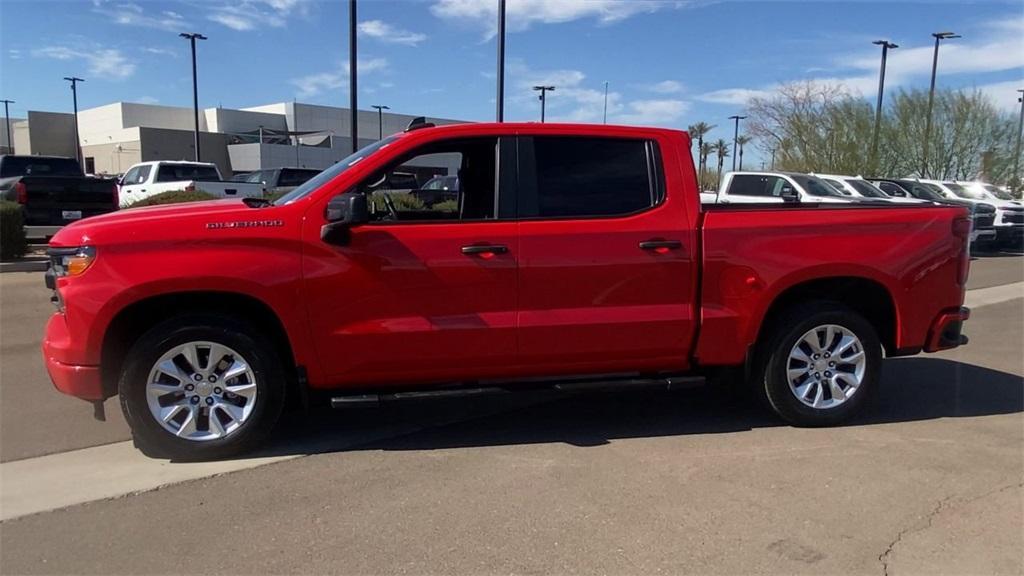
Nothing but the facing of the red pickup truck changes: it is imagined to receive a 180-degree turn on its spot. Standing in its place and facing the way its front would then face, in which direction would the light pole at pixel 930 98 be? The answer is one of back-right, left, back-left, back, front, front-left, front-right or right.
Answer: front-left

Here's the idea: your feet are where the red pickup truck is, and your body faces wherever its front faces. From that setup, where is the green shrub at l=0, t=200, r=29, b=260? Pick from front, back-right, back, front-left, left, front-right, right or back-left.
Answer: front-right

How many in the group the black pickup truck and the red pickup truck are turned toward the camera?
0

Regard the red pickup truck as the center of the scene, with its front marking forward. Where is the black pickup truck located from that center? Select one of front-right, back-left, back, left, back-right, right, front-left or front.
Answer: front-right

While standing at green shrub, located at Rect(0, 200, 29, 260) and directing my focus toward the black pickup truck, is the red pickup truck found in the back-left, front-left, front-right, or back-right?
back-right

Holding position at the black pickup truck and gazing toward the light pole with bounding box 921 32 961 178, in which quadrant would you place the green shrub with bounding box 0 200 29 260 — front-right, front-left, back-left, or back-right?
back-right

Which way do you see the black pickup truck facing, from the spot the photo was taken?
facing away from the viewer and to the left of the viewer

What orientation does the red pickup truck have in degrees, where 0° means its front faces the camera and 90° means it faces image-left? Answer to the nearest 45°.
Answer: approximately 90°

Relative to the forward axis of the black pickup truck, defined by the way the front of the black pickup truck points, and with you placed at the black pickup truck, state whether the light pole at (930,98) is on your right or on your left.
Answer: on your right
